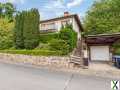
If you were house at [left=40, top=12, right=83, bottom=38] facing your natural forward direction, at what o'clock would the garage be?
The garage is roughly at 9 o'clock from the house.

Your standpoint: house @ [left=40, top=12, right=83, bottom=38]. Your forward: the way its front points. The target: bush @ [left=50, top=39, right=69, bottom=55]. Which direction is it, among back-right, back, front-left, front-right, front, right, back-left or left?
front-left

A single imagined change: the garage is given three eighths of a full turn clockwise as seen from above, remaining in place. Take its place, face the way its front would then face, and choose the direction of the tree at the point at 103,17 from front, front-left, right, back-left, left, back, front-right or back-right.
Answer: front-right

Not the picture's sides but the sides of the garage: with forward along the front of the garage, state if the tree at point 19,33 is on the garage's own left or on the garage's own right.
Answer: on the garage's own right

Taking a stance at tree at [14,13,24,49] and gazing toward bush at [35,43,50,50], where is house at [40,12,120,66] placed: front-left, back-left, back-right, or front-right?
front-left

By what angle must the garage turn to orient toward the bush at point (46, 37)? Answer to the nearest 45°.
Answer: approximately 90° to its right

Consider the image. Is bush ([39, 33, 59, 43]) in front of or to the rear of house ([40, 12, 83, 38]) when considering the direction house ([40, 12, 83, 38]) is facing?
in front

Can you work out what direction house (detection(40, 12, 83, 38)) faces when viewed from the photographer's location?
facing the viewer and to the left of the viewer

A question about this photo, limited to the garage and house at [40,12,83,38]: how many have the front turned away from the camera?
0

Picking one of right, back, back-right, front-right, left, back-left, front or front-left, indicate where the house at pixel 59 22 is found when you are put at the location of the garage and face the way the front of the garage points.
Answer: back-right

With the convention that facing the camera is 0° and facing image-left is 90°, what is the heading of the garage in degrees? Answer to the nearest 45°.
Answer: approximately 0°

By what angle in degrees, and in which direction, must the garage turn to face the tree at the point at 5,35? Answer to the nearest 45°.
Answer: approximately 90° to its right

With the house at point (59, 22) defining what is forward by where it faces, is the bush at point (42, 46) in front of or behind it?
in front

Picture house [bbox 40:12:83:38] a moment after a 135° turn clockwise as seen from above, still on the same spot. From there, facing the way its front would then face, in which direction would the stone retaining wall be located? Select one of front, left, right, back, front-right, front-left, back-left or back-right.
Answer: back
